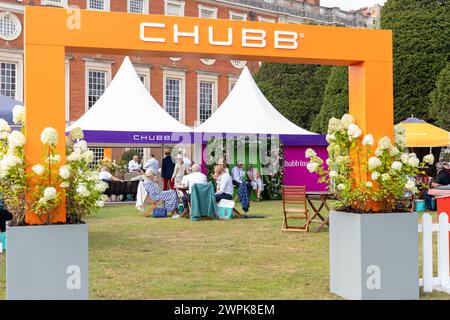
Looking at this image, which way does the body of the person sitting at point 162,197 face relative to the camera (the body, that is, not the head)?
to the viewer's right

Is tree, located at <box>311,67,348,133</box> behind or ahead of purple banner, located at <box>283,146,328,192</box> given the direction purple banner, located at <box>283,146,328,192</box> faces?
behind

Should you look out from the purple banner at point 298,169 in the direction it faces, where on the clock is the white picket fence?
The white picket fence is roughly at 12 o'clock from the purple banner.

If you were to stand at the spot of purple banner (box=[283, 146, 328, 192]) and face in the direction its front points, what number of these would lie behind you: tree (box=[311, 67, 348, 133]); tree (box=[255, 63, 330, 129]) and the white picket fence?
2

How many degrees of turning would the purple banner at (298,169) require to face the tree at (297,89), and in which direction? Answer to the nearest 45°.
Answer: approximately 180°

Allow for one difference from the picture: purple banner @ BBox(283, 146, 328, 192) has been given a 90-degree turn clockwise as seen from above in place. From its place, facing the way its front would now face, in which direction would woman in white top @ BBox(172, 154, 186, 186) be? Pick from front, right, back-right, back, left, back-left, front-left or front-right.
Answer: front-left

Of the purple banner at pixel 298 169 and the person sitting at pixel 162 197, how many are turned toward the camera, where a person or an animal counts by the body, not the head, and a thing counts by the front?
1

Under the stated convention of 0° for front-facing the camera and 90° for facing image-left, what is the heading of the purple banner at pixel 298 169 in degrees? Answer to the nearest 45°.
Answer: approximately 0°

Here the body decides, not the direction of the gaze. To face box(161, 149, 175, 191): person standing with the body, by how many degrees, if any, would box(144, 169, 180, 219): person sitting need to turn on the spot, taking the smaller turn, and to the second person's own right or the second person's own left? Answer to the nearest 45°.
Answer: approximately 90° to the second person's own left

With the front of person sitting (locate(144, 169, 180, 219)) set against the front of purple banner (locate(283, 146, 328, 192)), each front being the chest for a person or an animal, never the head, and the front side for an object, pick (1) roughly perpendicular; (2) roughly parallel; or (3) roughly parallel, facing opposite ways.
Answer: roughly perpendicular

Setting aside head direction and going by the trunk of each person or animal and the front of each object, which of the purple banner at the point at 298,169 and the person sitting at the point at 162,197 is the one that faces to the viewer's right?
the person sitting

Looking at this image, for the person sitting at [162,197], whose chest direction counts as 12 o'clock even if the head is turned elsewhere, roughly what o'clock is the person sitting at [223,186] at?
the person sitting at [223,186] is roughly at 1 o'clock from the person sitting at [162,197].
